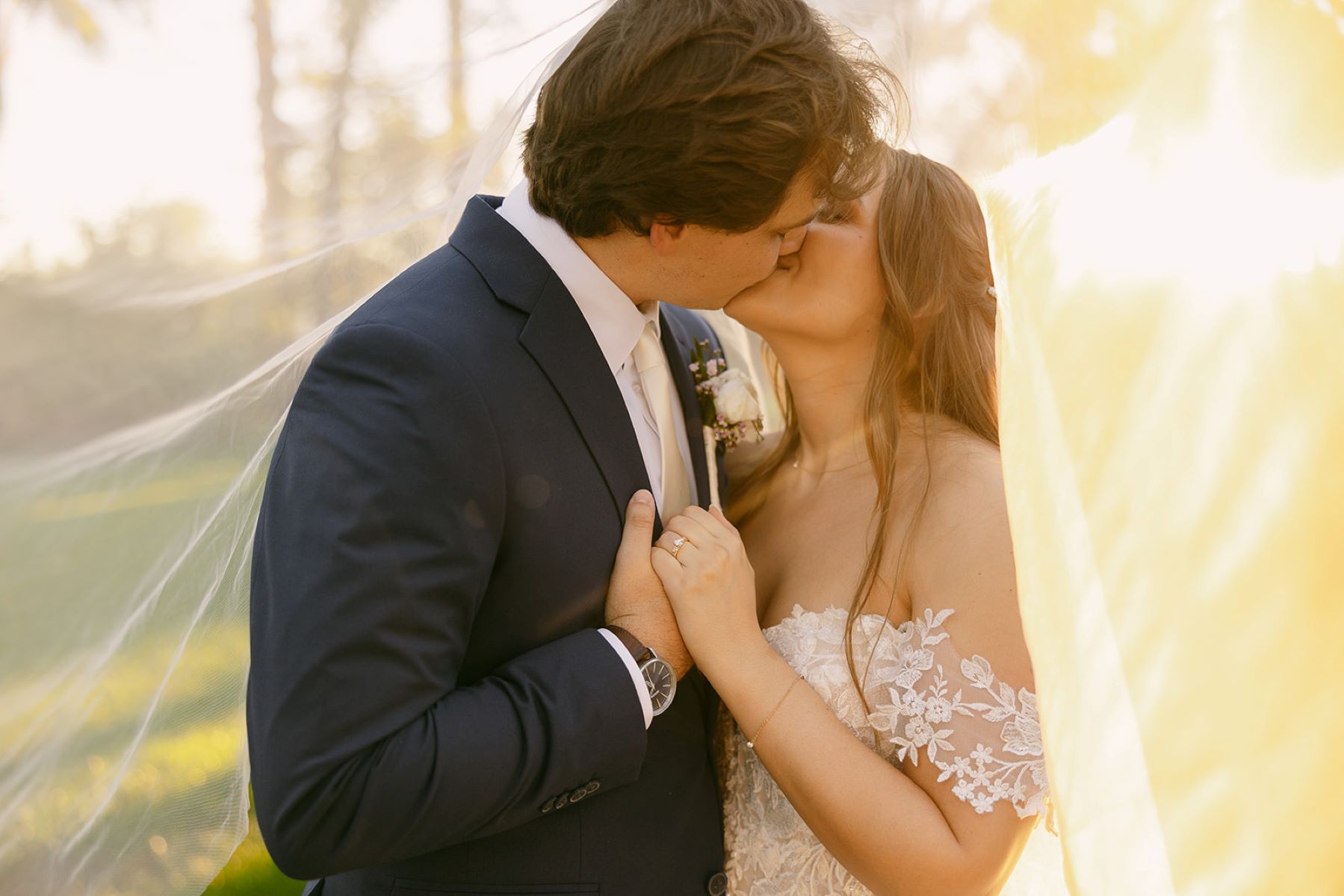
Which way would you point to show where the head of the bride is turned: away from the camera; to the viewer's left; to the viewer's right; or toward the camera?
to the viewer's left

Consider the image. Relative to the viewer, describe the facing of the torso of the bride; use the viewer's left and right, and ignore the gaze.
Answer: facing the viewer and to the left of the viewer

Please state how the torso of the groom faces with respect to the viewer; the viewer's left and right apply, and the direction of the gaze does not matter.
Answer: facing the viewer and to the right of the viewer

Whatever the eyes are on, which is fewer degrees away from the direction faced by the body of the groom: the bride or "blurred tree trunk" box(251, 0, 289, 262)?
the bride

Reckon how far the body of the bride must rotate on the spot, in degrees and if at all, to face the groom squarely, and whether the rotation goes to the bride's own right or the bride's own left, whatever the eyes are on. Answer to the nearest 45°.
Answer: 0° — they already face them

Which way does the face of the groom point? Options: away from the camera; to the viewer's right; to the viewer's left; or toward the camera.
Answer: to the viewer's right

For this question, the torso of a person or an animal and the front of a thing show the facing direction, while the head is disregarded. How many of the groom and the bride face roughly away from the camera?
0

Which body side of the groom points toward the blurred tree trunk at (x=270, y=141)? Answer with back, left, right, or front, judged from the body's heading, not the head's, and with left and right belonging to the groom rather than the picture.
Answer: left
